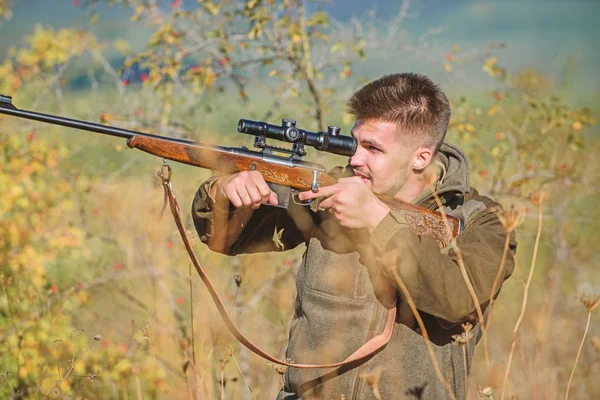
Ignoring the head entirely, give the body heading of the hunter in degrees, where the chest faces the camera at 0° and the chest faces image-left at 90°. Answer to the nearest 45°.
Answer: approximately 45°
